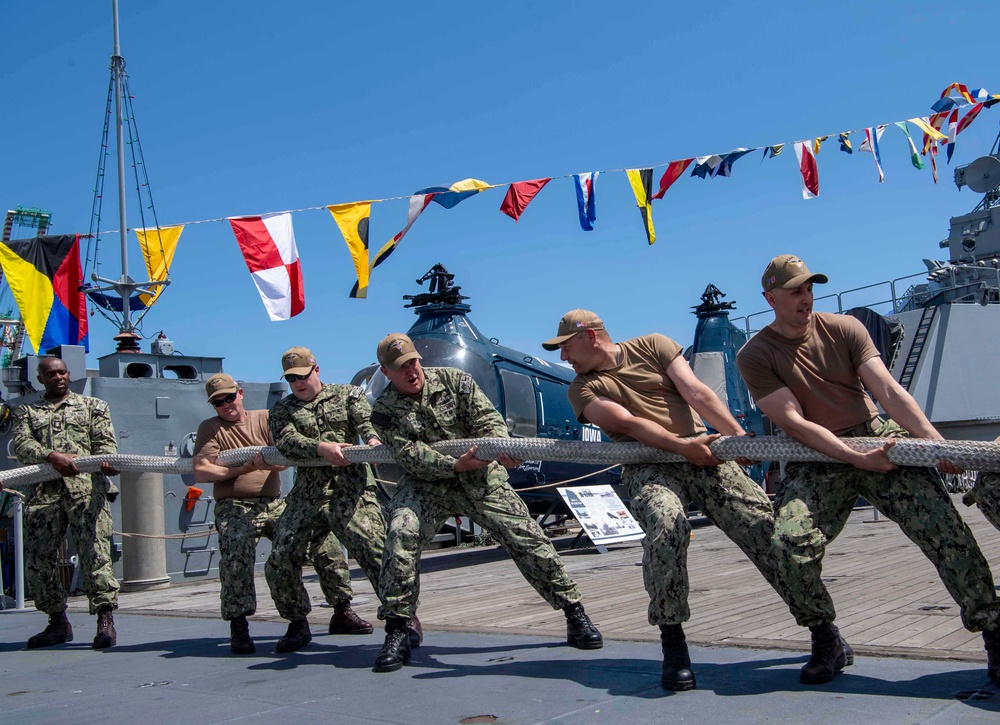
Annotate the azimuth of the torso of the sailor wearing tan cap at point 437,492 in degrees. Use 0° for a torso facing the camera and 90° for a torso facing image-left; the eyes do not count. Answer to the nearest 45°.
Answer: approximately 0°

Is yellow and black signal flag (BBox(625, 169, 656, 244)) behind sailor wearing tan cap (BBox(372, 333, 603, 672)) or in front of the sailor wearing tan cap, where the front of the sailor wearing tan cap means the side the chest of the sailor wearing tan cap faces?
behind

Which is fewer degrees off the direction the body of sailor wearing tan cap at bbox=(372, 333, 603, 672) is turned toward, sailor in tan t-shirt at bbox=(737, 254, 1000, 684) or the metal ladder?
the sailor in tan t-shirt

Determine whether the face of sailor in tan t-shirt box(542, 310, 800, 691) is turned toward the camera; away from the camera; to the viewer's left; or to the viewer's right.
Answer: to the viewer's left

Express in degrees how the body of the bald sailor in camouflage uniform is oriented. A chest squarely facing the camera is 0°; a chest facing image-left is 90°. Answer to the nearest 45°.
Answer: approximately 0°

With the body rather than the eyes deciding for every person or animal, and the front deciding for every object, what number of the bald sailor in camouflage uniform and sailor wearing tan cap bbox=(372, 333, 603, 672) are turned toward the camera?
2

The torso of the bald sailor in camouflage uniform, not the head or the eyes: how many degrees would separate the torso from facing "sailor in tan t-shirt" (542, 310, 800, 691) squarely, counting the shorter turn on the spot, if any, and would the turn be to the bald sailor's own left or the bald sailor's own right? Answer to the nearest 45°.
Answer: approximately 45° to the bald sailor's own left

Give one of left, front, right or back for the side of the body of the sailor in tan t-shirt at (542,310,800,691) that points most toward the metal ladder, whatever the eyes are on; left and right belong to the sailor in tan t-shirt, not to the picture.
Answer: back
